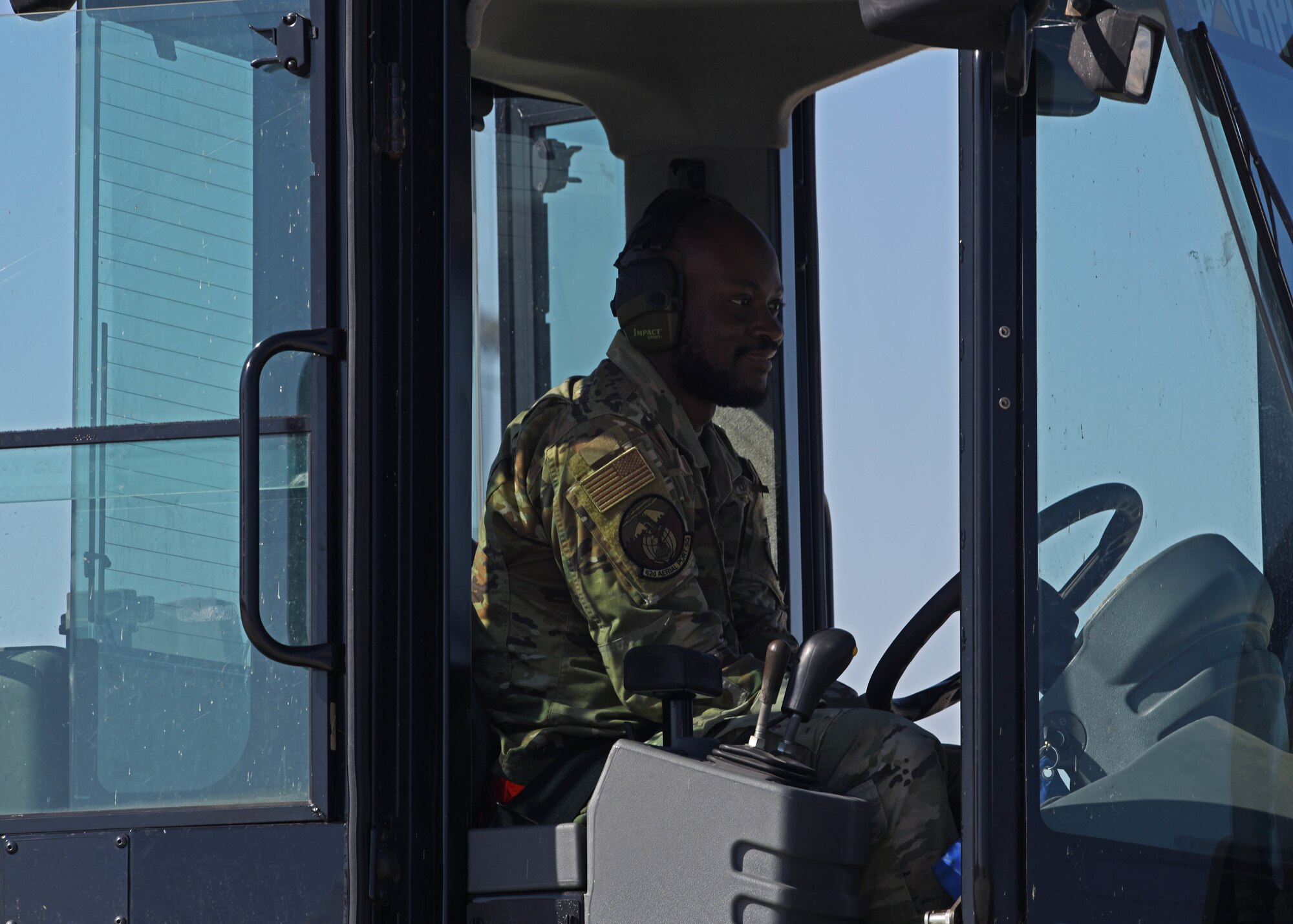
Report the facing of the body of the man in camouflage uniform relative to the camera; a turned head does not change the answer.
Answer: to the viewer's right

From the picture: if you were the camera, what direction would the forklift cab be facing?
facing to the right of the viewer

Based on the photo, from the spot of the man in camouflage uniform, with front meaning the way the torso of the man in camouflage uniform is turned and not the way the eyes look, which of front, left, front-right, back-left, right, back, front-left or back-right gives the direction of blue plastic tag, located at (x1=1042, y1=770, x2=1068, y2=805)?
front-right
